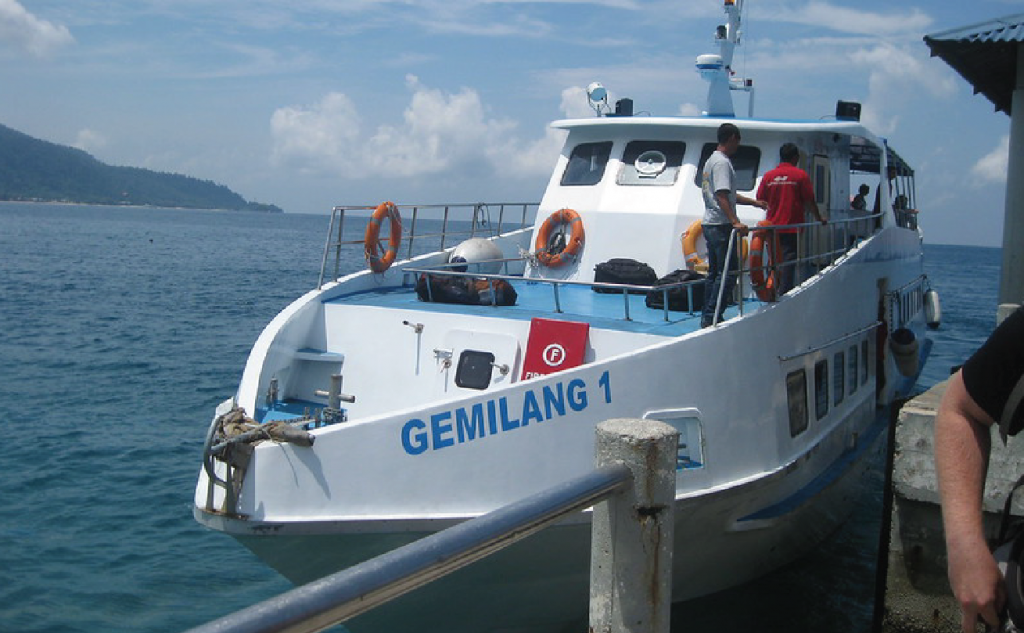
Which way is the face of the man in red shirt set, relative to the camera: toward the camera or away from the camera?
away from the camera

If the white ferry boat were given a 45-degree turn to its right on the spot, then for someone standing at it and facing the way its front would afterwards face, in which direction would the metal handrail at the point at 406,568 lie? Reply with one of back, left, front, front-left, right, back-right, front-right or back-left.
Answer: left

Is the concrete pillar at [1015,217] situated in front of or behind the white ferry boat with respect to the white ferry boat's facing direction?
behind

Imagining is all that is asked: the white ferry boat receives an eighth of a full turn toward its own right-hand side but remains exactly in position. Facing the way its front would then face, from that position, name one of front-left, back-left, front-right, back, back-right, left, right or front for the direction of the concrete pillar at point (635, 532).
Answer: left

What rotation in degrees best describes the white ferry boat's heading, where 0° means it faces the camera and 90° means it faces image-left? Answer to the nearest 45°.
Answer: approximately 45°

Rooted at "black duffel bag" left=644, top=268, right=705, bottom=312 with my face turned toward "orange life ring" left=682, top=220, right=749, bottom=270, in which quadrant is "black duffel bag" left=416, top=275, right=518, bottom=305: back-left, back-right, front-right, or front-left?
back-left
